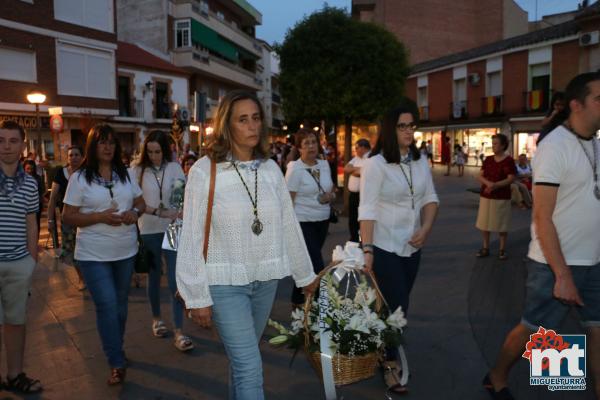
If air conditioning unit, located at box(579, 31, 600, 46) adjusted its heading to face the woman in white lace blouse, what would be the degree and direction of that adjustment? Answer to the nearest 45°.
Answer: approximately 45° to its left

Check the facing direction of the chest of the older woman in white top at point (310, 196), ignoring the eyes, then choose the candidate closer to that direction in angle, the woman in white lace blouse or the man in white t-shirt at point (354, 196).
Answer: the woman in white lace blouse

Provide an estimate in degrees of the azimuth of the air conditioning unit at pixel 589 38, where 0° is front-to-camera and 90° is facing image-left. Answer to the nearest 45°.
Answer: approximately 45°

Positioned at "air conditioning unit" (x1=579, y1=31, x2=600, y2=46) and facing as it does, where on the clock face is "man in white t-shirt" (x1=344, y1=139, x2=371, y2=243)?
The man in white t-shirt is roughly at 11 o'clock from the air conditioning unit.

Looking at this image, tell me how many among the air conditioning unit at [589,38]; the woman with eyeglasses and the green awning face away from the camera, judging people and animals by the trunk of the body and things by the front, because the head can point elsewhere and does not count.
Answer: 0

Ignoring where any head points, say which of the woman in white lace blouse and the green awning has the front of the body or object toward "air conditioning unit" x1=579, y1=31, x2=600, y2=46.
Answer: the green awning

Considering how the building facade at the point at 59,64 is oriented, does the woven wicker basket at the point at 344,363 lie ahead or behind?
ahead

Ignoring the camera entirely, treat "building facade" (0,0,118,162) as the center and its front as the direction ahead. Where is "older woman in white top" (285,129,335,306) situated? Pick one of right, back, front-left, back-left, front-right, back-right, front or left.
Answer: front-right

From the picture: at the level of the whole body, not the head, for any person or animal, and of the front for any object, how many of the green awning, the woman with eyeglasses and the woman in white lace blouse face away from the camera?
0

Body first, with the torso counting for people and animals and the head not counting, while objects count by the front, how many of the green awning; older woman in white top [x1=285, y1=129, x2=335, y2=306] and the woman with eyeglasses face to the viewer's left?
0

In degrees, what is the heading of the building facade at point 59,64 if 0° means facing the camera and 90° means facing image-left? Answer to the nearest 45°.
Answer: approximately 315°

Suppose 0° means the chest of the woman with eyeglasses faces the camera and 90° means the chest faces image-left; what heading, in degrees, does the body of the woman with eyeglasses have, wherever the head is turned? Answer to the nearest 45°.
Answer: approximately 315°

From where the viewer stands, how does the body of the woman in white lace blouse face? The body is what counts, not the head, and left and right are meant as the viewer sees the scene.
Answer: facing the viewer and to the right of the viewer

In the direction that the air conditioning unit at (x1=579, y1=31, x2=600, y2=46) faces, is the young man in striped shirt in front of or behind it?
in front

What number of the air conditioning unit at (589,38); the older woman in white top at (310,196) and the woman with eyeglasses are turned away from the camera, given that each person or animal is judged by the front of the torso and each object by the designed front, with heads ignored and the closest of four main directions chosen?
0
